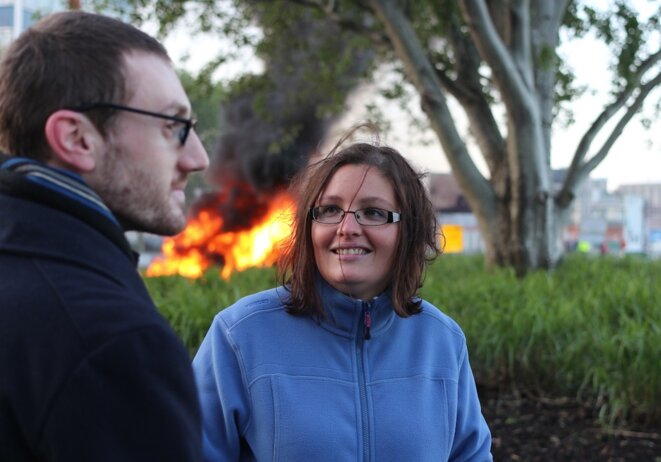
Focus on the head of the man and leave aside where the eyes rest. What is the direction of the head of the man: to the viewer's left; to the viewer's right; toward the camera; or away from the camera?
to the viewer's right

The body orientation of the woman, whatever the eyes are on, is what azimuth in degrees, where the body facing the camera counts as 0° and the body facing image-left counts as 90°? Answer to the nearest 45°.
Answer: approximately 0°

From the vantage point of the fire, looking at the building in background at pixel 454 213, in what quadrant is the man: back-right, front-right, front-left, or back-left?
back-right

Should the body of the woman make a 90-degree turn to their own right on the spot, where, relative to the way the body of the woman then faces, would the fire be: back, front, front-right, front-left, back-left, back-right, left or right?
right

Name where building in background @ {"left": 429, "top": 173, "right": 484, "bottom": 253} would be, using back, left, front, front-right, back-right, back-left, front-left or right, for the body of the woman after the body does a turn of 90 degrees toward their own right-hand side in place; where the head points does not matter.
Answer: right

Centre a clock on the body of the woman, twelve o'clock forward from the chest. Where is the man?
The man is roughly at 1 o'clock from the woman.
